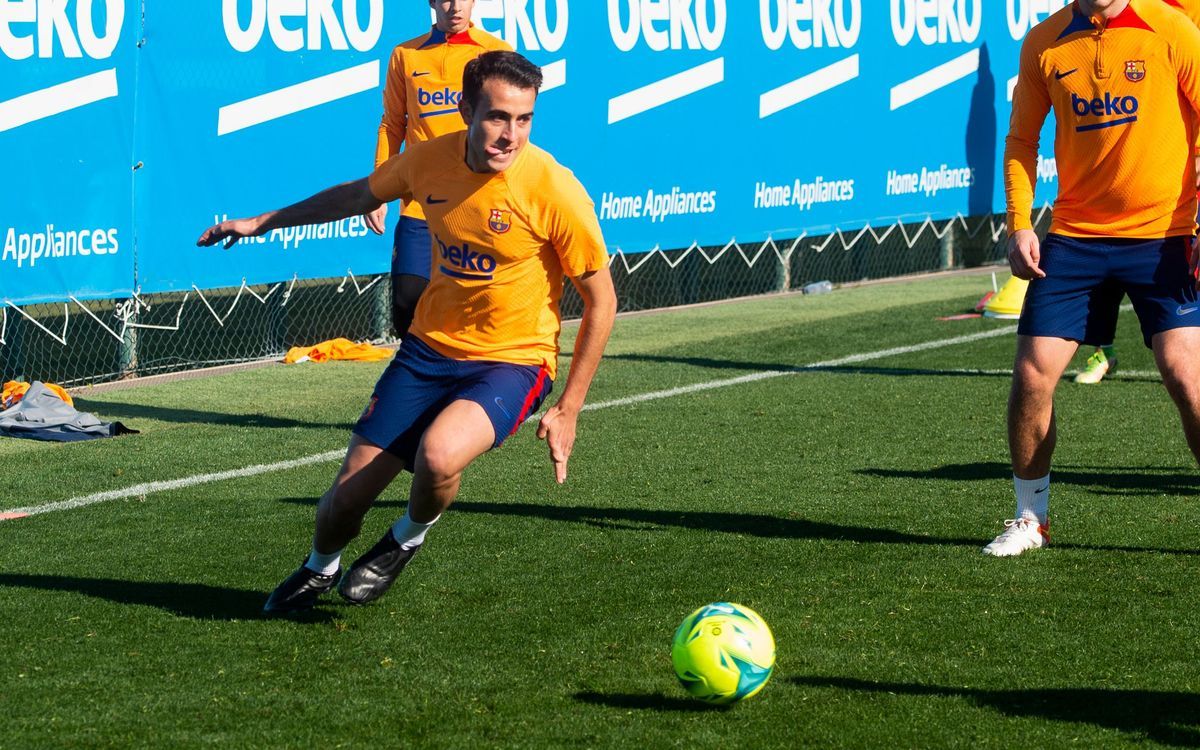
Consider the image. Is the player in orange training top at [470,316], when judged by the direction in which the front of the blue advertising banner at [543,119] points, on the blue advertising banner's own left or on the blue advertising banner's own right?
on the blue advertising banner's own right

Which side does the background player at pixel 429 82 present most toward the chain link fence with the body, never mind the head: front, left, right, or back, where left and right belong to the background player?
back

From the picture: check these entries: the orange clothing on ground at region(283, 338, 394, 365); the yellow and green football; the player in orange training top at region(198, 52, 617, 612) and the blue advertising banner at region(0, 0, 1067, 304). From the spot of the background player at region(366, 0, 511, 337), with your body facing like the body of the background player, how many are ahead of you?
2

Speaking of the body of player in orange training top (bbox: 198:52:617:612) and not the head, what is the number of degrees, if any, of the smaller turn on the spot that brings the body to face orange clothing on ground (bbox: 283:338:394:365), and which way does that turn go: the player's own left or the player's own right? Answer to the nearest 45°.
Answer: approximately 135° to the player's own right

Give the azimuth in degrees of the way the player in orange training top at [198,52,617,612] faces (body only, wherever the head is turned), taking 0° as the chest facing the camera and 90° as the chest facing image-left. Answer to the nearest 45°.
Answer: approximately 45°

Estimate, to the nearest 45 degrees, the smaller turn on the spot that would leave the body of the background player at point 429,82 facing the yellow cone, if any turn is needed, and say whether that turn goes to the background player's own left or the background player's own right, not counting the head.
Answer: approximately 135° to the background player's own left

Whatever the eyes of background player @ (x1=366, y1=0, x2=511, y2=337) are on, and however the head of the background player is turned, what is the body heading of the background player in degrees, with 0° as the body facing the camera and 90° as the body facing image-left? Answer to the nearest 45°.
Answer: approximately 0°

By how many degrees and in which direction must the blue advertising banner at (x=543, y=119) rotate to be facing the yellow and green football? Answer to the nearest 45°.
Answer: approximately 45° to its right
